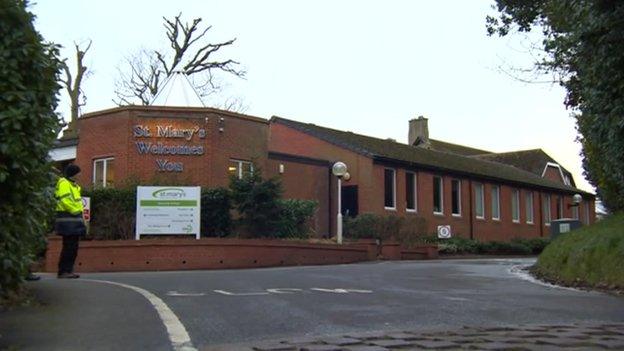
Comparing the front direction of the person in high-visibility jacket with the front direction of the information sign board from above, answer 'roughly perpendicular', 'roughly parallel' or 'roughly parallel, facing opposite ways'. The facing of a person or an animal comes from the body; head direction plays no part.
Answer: roughly perpendicular

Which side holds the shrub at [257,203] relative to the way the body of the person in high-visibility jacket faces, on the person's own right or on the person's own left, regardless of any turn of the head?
on the person's own left

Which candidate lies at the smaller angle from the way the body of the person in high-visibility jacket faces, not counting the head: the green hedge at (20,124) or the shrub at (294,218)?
the shrub

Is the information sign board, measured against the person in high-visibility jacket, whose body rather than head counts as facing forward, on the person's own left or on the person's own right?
on the person's own left

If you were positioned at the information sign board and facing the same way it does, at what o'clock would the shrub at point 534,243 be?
The shrub is roughly at 8 o'clock from the information sign board.

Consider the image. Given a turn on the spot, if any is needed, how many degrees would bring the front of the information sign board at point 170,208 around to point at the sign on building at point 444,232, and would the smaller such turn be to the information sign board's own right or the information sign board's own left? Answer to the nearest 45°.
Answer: approximately 135° to the information sign board's own left

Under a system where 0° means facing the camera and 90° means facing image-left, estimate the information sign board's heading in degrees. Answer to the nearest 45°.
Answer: approximately 0°

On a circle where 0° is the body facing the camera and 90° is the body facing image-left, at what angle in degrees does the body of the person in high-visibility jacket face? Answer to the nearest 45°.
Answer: approximately 270°

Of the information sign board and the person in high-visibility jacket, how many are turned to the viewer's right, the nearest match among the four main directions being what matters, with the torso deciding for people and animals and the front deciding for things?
1
